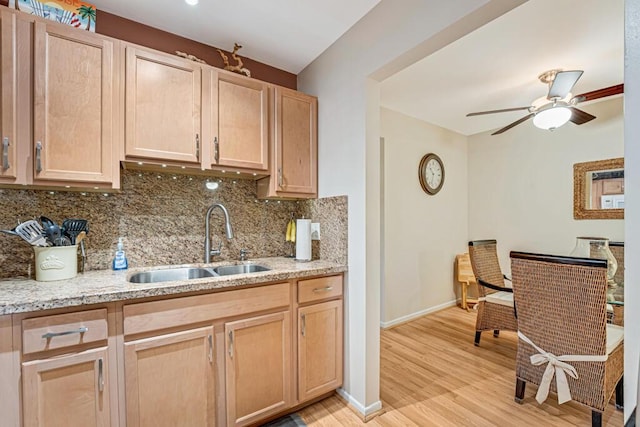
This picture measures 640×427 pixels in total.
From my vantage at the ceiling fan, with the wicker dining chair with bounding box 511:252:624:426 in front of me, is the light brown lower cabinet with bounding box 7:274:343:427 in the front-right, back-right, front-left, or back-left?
front-right

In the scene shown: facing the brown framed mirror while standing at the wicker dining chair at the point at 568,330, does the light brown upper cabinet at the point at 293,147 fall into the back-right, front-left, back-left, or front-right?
back-left

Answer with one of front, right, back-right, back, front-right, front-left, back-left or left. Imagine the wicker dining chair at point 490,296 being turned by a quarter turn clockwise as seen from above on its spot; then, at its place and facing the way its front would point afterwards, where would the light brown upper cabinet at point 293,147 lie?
front

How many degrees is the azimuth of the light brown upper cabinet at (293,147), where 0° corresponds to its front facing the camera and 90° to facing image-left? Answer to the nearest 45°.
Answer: approximately 315°

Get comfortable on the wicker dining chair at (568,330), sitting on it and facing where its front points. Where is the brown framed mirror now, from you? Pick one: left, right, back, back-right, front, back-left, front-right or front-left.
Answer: front-left

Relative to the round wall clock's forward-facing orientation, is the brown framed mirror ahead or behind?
ahead

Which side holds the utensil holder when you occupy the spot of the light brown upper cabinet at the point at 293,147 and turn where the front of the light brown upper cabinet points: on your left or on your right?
on your right

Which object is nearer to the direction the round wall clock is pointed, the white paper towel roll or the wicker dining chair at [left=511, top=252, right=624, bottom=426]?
the wicker dining chair

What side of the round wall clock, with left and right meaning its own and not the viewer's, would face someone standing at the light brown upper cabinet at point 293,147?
right

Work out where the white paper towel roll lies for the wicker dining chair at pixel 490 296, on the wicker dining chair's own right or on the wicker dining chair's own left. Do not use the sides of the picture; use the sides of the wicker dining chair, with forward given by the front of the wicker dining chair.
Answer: on the wicker dining chair's own right

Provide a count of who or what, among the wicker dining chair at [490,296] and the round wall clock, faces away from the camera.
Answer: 0

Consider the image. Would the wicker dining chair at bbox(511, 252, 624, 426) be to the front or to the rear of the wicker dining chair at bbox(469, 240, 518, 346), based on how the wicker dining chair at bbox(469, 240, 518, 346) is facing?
to the front

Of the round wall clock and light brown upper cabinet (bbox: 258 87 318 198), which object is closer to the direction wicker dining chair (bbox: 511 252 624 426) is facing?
the round wall clock

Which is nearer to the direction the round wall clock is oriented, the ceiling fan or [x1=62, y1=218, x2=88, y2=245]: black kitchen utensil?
the ceiling fan

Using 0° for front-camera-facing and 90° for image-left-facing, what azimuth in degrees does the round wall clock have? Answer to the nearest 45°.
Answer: approximately 315°
